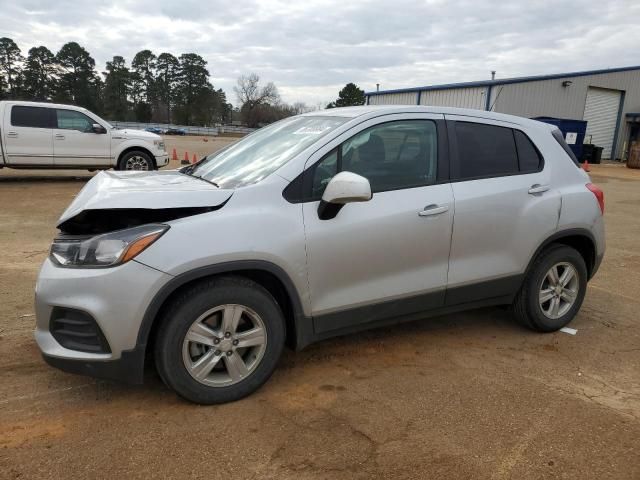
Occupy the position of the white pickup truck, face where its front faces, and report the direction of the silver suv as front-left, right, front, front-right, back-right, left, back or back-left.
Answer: right

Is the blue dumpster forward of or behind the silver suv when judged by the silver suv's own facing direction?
behind

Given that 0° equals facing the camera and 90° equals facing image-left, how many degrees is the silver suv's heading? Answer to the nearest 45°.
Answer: approximately 45°

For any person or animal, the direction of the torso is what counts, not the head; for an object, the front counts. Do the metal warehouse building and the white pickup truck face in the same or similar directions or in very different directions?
very different directions

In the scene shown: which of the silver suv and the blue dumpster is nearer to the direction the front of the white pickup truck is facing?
the blue dumpster

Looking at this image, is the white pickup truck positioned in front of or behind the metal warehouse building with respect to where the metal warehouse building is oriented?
in front

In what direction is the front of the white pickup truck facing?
to the viewer's right

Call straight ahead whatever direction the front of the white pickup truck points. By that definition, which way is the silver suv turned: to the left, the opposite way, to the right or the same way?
the opposite way

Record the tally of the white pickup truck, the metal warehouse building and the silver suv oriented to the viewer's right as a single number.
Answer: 1

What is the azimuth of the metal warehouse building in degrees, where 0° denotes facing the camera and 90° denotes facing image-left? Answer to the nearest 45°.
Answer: approximately 45°

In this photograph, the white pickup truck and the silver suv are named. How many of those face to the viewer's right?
1
